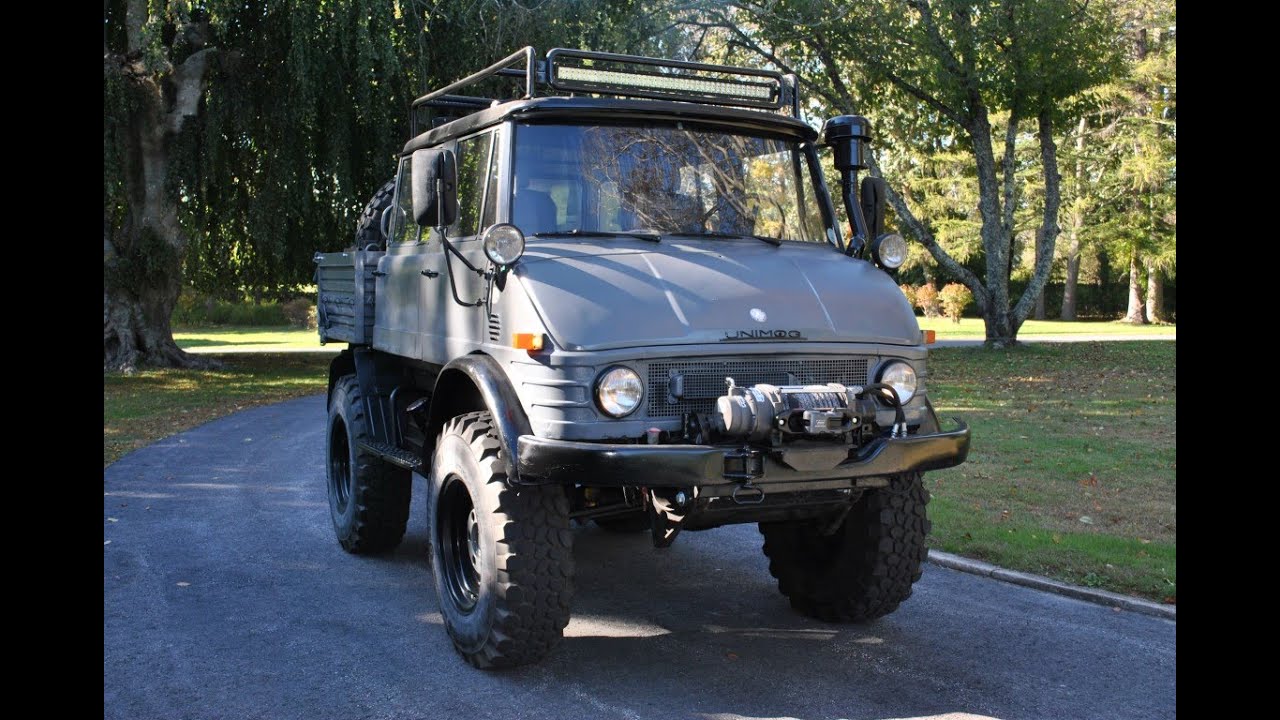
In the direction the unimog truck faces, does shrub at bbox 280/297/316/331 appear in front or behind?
behind

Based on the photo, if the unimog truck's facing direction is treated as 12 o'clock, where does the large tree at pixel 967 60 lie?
The large tree is roughly at 8 o'clock from the unimog truck.

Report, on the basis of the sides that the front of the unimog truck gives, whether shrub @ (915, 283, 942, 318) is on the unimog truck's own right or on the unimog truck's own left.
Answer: on the unimog truck's own left

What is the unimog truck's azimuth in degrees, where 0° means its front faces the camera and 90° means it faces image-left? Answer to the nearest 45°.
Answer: approximately 315°

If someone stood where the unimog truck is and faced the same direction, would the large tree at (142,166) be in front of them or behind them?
behind
